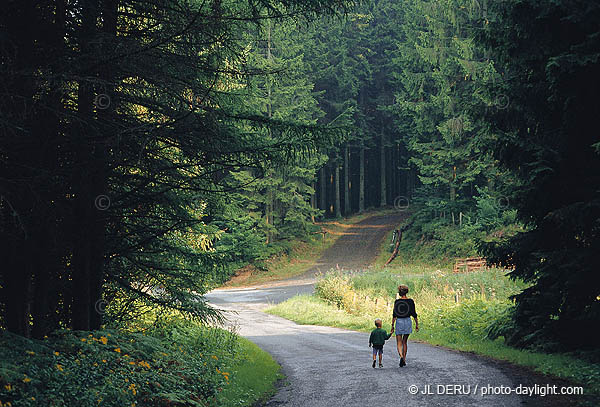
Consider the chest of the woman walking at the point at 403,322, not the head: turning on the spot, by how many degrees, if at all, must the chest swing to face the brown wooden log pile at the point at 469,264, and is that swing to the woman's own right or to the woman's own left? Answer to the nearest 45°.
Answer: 0° — they already face it

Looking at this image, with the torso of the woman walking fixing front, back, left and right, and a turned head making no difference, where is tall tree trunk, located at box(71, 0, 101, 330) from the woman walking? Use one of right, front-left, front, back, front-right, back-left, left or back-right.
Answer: back-left

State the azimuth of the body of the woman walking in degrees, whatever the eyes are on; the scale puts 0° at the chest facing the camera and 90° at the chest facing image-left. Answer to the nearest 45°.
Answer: approximately 180°

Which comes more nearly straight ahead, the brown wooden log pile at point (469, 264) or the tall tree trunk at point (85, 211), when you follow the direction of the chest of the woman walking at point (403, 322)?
the brown wooden log pile
